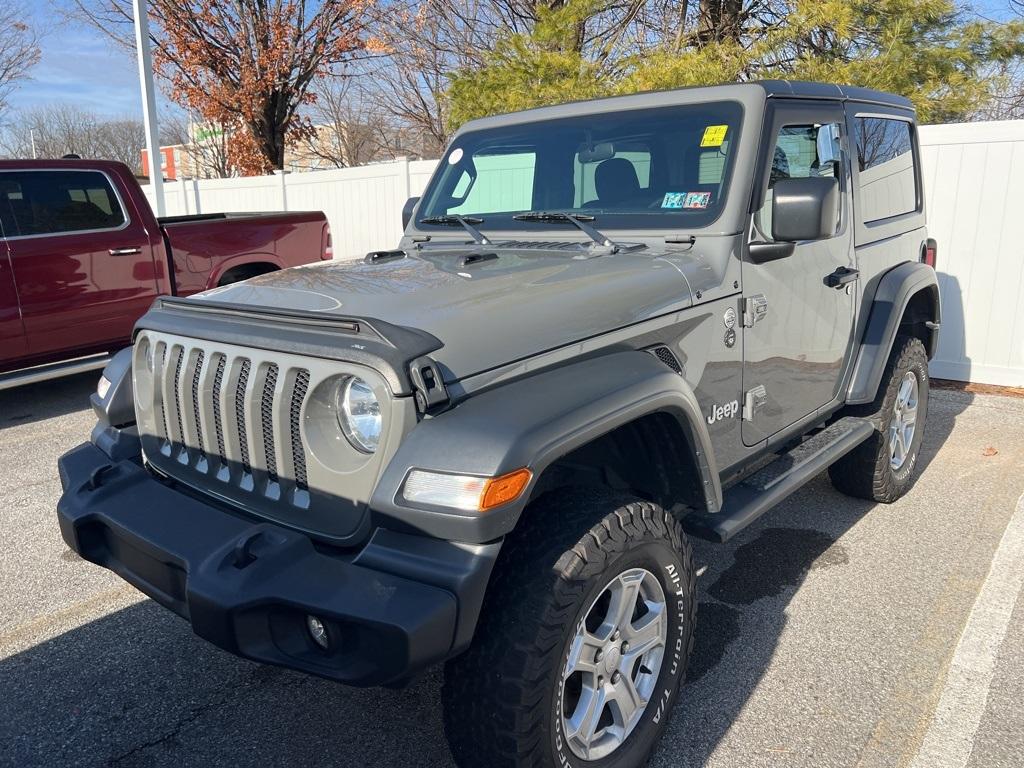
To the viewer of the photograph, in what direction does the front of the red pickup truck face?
facing the viewer and to the left of the viewer

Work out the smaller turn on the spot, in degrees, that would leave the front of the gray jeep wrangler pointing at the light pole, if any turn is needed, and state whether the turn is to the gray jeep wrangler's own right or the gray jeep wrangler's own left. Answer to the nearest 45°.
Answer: approximately 90° to the gray jeep wrangler's own right

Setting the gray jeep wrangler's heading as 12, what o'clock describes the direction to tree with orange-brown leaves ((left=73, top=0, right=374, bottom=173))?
The tree with orange-brown leaves is roughly at 4 o'clock from the gray jeep wrangler.

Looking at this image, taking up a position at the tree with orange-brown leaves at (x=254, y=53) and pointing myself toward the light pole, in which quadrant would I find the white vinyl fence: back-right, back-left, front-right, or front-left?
front-left

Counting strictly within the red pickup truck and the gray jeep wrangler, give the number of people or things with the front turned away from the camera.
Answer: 0

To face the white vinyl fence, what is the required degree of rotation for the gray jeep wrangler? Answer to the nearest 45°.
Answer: approximately 180°

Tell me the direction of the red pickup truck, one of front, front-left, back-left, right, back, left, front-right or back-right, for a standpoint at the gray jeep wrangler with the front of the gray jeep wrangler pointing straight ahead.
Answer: right

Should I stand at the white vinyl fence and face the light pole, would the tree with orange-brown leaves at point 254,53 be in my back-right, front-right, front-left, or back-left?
front-right

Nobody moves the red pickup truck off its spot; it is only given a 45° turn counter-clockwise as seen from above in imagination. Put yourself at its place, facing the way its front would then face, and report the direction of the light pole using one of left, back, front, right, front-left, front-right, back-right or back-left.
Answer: back
